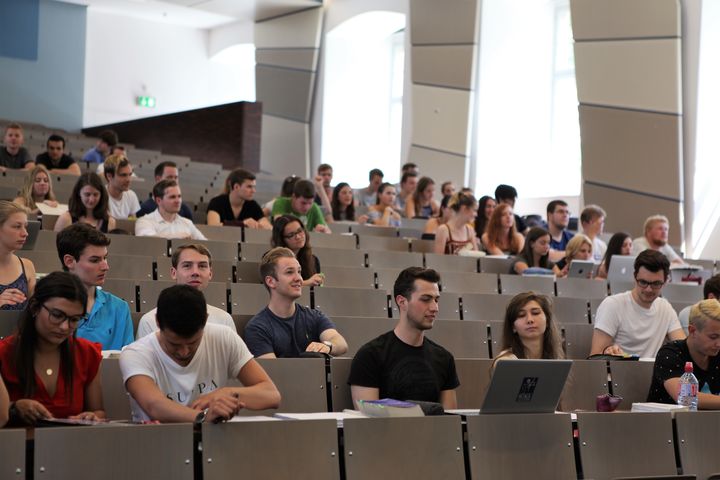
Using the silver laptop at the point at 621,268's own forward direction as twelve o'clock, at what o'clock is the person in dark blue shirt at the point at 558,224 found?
The person in dark blue shirt is roughly at 11 o'clock from the silver laptop.

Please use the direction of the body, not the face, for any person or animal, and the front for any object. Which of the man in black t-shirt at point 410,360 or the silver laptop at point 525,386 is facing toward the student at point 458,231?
the silver laptop

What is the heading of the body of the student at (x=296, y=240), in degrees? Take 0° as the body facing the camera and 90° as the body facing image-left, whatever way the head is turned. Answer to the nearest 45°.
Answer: approximately 315°

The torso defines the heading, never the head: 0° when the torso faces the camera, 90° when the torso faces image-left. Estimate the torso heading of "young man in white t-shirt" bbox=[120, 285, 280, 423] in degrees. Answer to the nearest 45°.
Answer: approximately 0°

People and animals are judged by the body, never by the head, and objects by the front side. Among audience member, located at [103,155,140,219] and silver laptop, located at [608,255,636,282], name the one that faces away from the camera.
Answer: the silver laptop

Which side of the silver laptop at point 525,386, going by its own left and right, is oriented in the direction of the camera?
back

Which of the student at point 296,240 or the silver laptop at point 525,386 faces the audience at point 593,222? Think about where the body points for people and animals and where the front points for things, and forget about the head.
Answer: the silver laptop

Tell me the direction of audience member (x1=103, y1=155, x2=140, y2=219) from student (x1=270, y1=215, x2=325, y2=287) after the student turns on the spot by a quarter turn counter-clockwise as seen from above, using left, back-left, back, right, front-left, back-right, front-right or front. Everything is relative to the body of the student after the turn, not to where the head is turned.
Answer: left

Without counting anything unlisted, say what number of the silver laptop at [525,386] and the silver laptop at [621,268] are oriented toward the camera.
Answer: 0

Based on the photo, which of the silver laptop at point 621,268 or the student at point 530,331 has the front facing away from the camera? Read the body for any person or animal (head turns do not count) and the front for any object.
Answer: the silver laptop

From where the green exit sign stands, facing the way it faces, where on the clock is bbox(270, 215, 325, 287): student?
The student is roughly at 12 o'clock from the green exit sign.

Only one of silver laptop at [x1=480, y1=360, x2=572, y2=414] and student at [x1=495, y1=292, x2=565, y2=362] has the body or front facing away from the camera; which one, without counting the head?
the silver laptop

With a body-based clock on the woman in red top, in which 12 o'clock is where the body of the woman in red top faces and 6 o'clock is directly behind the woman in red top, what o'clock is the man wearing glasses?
The man wearing glasses is roughly at 8 o'clock from the woman in red top.

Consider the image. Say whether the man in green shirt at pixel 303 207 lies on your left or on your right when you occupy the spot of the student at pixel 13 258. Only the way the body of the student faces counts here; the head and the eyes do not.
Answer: on your left

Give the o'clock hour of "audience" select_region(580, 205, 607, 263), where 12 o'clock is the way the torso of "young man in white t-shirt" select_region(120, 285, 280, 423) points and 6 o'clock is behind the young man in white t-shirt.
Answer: The audience is roughly at 7 o'clock from the young man in white t-shirt.

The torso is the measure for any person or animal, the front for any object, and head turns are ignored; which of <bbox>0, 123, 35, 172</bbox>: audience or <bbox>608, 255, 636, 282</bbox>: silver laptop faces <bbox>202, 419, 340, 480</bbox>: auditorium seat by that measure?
the audience

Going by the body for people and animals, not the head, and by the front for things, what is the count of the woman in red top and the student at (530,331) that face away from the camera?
0
